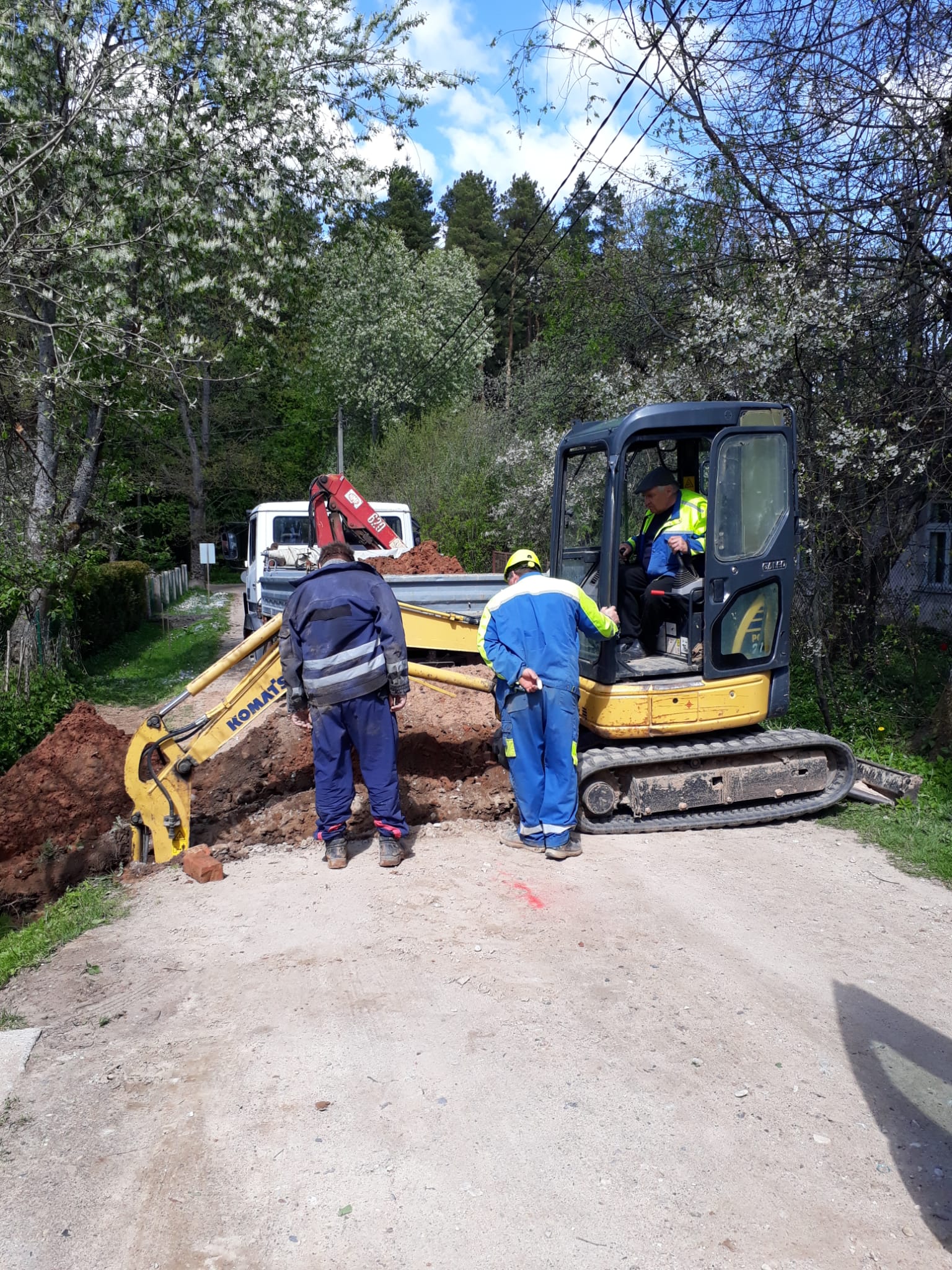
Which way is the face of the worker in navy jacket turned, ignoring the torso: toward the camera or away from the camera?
away from the camera

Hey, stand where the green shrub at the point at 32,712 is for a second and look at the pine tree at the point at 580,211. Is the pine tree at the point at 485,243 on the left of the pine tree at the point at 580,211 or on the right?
left

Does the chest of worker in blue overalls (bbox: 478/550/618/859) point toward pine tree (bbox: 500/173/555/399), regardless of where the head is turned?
yes

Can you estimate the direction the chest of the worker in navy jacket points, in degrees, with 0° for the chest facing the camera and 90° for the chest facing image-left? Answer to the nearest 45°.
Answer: approximately 180°

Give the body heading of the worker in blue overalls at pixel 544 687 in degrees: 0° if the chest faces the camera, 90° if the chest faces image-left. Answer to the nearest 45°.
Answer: approximately 180°

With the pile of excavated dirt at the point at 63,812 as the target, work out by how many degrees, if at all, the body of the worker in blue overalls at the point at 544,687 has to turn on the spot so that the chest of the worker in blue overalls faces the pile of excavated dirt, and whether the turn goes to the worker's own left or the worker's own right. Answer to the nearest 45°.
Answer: approximately 90° to the worker's own left

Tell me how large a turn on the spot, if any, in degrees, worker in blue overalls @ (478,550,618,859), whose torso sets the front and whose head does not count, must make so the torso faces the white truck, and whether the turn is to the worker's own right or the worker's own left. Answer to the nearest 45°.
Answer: approximately 45° to the worker's own left
